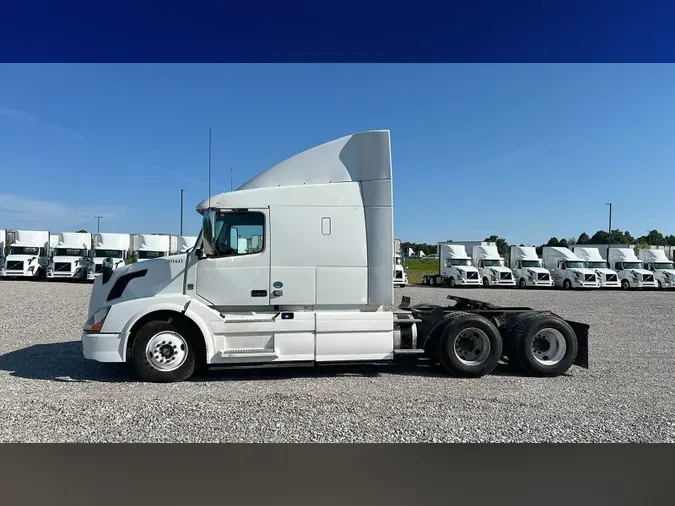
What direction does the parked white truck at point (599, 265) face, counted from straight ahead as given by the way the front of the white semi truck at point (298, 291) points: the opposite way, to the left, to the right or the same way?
to the left

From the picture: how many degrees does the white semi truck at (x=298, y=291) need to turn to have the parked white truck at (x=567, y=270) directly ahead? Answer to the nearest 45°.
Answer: approximately 135° to its right

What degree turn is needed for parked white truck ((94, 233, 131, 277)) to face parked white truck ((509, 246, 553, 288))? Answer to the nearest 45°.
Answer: approximately 90° to its left

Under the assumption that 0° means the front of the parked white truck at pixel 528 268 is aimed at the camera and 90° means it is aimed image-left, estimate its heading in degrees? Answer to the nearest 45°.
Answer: approximately 315°

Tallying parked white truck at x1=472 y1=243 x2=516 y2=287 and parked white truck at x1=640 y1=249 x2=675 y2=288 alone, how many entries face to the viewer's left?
0

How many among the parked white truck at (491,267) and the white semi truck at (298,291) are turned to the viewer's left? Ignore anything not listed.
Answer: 1

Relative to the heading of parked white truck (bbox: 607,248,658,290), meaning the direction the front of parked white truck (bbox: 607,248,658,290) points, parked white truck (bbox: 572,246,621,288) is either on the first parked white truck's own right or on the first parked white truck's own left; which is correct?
on the first parked white truck's own right

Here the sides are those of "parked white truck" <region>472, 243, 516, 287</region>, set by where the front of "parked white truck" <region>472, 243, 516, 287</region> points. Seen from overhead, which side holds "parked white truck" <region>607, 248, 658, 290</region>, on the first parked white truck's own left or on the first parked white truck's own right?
on the first parked white truck's own left

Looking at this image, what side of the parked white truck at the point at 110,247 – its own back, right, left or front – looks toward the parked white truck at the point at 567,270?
left

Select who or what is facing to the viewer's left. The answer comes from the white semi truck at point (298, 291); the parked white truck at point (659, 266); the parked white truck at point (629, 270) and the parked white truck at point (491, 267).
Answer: the white semi truck

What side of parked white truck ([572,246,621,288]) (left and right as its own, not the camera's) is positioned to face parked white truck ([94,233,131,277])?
right

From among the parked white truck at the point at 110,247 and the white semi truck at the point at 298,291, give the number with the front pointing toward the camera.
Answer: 1

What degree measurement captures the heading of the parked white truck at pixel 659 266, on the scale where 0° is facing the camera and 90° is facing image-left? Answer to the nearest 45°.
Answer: approximately 315°

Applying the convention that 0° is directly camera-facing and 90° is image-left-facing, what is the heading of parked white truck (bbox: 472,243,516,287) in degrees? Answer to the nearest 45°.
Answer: approximately 315°
